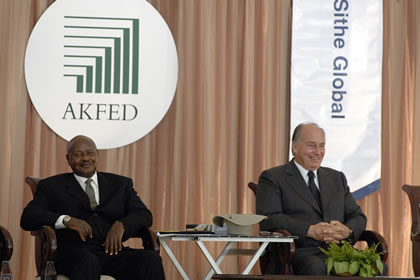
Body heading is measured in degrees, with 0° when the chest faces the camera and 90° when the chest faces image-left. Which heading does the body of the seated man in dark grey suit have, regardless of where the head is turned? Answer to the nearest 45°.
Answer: approximately 315°

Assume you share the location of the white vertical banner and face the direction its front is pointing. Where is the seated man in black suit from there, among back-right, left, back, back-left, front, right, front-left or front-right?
front-right

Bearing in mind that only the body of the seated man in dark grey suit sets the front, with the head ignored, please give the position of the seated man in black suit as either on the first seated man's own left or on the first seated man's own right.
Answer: on the first seated man's own right

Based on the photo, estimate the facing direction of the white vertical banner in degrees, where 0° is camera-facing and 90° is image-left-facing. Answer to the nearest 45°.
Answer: approximately 0°

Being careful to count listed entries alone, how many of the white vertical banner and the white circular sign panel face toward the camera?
2

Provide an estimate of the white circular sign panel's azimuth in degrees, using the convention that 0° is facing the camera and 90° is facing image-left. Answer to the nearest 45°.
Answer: approximately 0°

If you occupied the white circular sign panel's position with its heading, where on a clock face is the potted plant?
The potted plant is roughly at 11 o'clock from the white circular sign panel.

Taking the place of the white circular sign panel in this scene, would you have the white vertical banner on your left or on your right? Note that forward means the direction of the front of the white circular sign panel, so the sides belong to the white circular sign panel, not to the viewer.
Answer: on your left

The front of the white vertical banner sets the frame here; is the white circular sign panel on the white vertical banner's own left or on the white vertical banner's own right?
on the white vertical banner's own right

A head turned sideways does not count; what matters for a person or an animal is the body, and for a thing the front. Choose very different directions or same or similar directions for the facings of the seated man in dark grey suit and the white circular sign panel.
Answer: same or similar directions

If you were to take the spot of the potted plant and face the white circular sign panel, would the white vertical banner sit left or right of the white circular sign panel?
right

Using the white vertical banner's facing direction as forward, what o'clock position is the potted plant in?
The potted plant is roughly at 12 o'clock from the white vertical banner.
